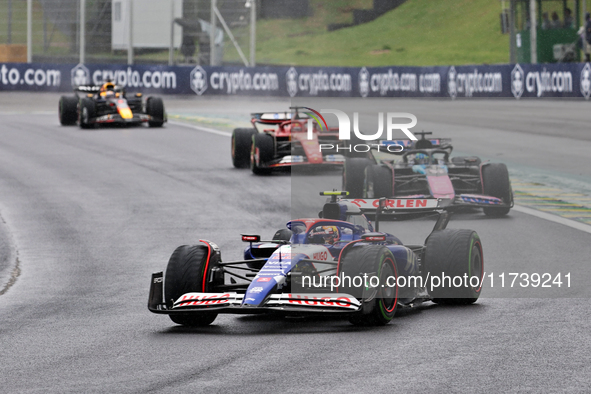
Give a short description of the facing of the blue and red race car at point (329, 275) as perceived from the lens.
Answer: facing the viewer and to the left of the viewer

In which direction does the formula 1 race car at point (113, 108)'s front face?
toward the camera

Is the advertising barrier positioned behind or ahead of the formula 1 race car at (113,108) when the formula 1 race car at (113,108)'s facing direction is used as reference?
behind

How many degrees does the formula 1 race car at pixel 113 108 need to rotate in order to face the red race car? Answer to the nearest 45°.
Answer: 0° — it already faces it

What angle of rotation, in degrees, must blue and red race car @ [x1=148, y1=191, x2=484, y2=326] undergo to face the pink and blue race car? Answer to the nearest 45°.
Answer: approximately 135° to its right

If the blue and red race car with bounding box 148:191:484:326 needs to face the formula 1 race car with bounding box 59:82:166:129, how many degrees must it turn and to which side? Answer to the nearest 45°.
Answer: approximately 135° to its right

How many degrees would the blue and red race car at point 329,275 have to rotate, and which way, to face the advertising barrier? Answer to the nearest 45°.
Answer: approximately 135° to its right

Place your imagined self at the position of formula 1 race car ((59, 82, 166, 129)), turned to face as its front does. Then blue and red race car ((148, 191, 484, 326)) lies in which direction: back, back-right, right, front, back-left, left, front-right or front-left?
front
